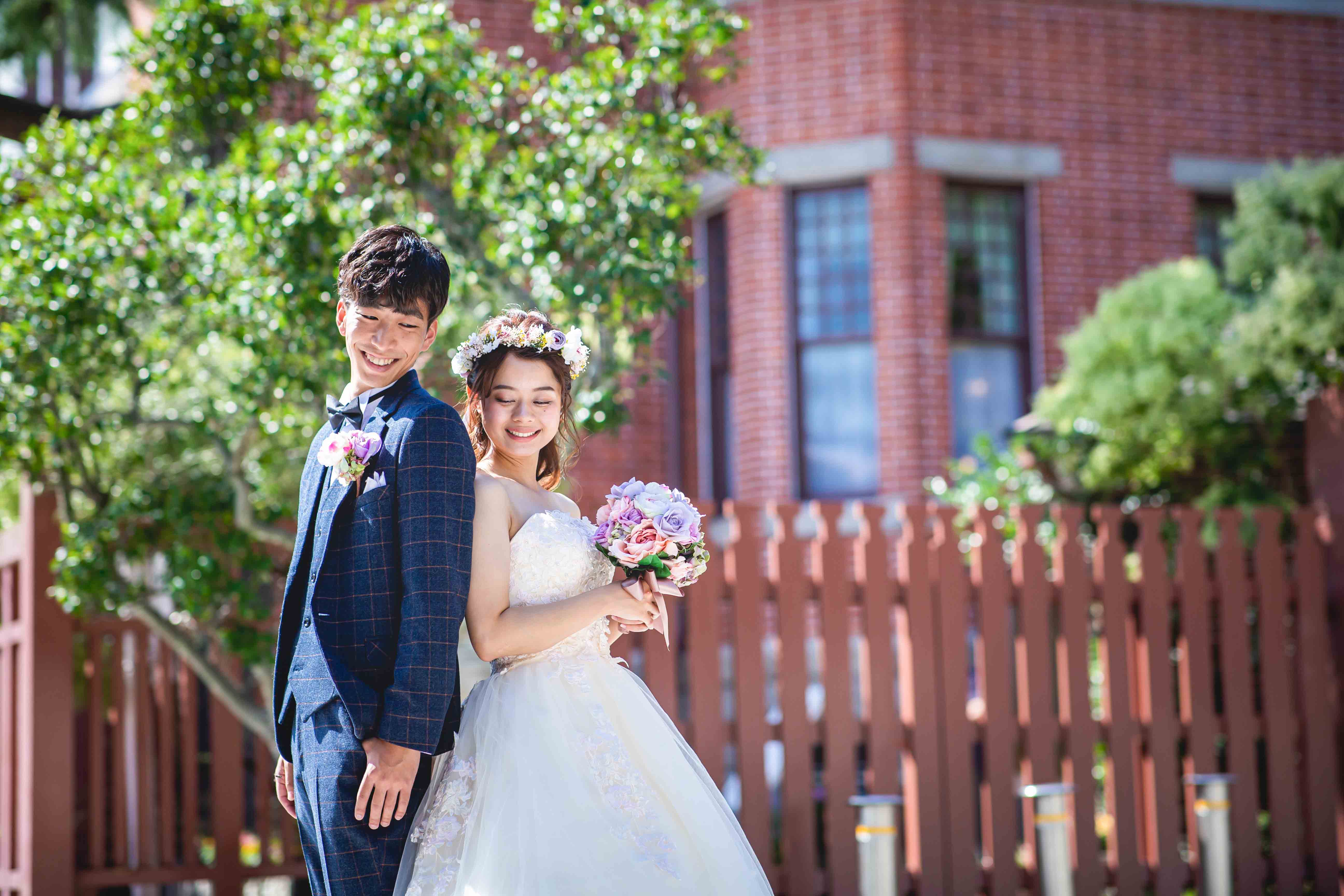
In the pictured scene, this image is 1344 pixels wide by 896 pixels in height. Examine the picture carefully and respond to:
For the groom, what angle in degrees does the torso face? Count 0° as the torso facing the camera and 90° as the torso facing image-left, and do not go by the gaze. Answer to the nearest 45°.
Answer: approximately 45°

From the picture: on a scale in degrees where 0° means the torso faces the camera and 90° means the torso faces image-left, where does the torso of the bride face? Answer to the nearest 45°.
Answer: approximately 315°

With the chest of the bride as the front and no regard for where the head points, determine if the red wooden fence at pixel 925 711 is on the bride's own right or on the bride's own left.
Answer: on the bride's own left

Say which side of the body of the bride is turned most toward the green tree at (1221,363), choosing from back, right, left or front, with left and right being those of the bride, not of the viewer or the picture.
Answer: left

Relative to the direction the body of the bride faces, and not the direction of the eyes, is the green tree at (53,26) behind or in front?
behind

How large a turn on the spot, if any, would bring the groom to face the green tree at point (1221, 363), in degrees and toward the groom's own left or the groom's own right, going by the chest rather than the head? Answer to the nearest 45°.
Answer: approximately 180°

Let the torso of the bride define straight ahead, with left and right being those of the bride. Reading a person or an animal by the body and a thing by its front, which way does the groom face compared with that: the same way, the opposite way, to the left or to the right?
to the right

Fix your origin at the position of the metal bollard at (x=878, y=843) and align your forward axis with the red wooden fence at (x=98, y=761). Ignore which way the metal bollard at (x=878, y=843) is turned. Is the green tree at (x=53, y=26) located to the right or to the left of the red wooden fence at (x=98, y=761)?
right

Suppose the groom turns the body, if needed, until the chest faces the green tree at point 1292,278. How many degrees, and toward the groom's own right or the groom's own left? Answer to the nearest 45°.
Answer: approximately 180°

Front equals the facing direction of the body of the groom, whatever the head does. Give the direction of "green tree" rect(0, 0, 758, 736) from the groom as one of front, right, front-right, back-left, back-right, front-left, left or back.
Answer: back-right

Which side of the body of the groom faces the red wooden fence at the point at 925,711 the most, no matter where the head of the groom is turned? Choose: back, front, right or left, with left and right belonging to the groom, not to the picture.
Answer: back

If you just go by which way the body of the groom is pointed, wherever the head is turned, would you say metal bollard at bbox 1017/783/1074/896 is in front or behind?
behind
